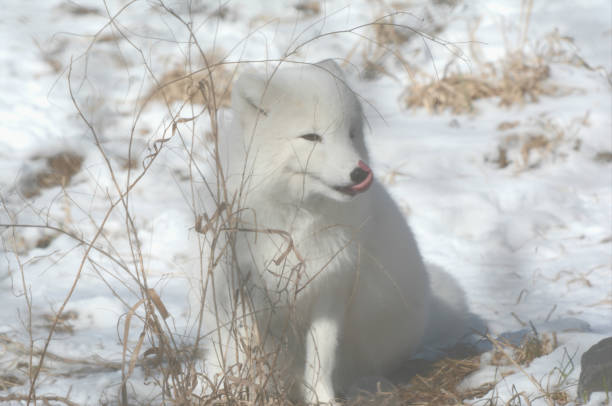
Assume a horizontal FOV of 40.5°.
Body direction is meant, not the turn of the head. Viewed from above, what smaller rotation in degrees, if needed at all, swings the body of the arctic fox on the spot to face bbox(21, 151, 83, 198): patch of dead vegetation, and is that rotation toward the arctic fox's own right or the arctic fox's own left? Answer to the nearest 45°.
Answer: approximately 90° to the arctic fox's own right

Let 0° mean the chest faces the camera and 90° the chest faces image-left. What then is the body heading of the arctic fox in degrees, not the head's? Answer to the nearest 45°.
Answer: approximately 45°

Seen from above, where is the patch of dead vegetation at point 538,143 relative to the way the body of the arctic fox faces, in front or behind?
behind

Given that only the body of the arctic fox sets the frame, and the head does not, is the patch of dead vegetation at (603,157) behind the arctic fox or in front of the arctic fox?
behind

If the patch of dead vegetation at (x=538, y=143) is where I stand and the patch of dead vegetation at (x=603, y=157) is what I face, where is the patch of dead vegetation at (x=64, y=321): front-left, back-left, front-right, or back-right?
back-right
